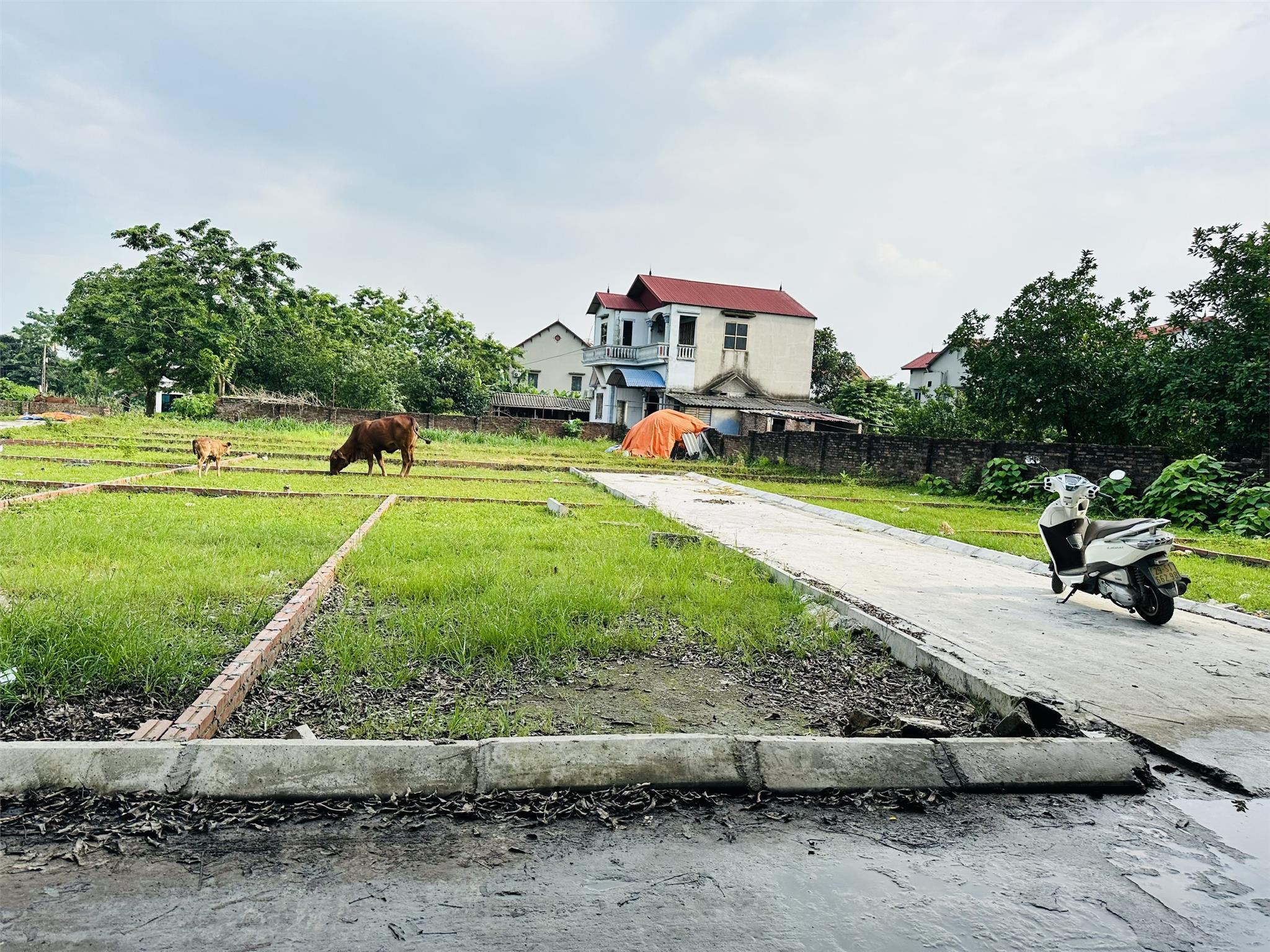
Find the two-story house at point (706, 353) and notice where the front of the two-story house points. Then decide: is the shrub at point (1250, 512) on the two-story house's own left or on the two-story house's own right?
on the two-story house's own left

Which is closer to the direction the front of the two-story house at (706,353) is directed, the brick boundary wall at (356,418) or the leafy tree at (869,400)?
the brick boundary wall

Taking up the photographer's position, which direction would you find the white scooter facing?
facing away from the viewer and to the left of the viewer

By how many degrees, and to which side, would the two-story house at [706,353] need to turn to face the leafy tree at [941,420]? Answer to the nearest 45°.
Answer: approximately 90° to its left

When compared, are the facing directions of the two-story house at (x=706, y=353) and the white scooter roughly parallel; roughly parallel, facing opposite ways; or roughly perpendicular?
roughly perpendicular

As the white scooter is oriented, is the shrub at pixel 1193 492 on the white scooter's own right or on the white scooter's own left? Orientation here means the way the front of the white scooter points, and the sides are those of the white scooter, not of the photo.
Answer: on the white scooter's own right

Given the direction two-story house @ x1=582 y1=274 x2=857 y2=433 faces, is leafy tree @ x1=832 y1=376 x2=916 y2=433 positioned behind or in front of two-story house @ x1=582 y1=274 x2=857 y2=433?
behind

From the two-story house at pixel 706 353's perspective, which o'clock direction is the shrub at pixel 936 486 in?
The shrub is roughly at 10 o'clock from the two-story house.
